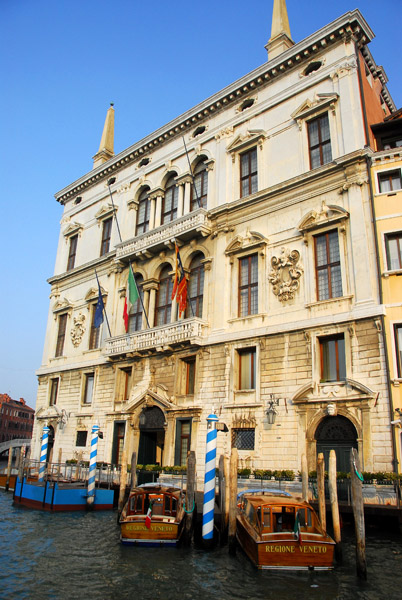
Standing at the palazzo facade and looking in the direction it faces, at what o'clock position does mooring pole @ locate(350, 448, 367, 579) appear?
The mooring pole is roughly at 10 o'clock from the palazzo facade.

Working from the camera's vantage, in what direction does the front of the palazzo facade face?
facing the viewer and to the left of the viewer

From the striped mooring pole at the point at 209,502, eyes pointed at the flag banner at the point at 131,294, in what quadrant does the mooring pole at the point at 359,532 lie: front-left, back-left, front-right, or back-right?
back-right

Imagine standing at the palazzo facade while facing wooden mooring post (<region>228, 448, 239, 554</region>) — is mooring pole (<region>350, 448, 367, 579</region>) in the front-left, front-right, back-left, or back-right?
front-left
